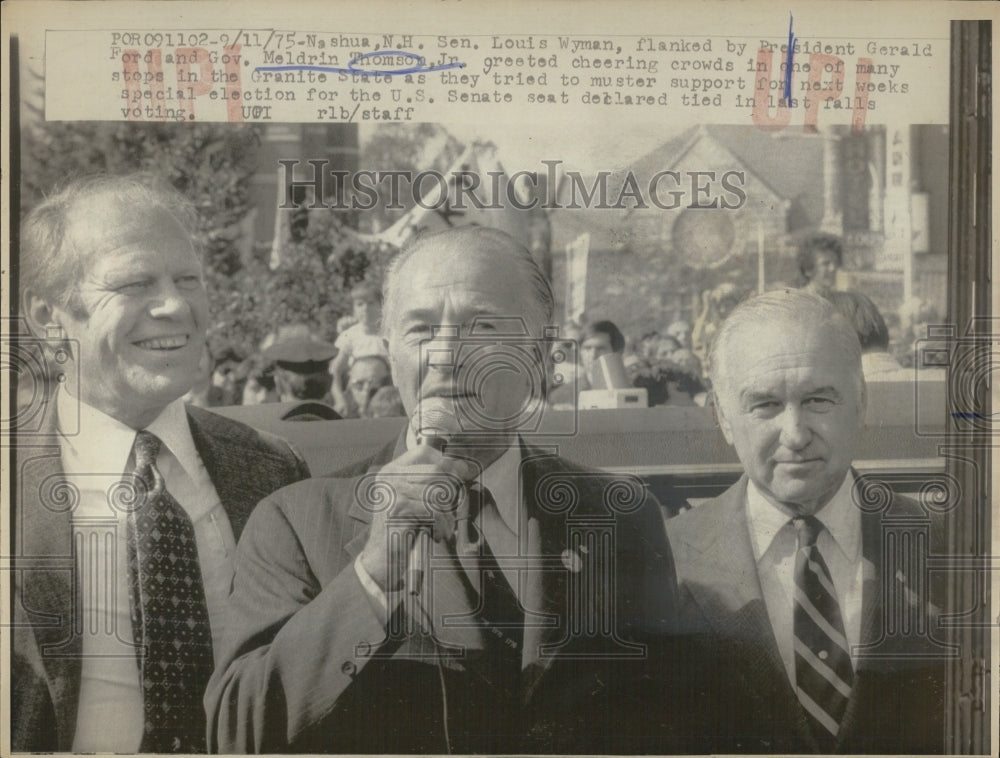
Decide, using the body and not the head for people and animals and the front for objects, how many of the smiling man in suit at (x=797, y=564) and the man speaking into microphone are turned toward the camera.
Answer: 2

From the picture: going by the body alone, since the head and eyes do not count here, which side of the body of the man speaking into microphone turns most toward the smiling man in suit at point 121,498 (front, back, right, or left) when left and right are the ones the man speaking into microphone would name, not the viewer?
right

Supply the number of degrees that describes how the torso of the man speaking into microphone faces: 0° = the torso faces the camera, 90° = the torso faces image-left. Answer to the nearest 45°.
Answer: approximately 0°

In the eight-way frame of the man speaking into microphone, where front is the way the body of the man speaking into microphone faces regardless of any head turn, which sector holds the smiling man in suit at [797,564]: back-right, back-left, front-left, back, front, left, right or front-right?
left

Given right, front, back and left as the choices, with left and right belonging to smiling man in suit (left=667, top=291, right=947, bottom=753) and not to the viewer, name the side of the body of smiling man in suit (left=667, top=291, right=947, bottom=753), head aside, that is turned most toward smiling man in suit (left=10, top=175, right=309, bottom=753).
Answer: right

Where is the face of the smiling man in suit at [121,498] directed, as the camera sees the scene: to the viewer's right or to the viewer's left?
to the viewer's right
